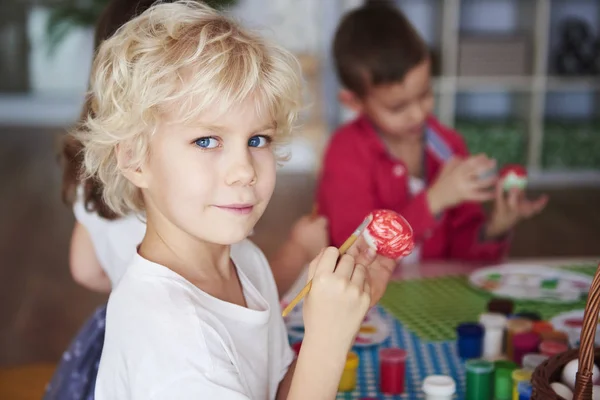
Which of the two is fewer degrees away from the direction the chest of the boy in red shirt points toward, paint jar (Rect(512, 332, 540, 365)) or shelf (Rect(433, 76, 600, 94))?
the paint jar

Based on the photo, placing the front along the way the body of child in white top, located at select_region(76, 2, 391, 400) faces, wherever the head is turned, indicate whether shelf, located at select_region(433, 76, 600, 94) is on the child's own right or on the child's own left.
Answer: on the child's own left

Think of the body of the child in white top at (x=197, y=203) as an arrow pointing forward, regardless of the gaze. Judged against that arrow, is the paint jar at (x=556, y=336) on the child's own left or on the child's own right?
on the child's own left

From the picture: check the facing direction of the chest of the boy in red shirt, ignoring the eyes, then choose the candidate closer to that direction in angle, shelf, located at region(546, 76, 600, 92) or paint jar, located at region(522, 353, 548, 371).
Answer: the paint jar
